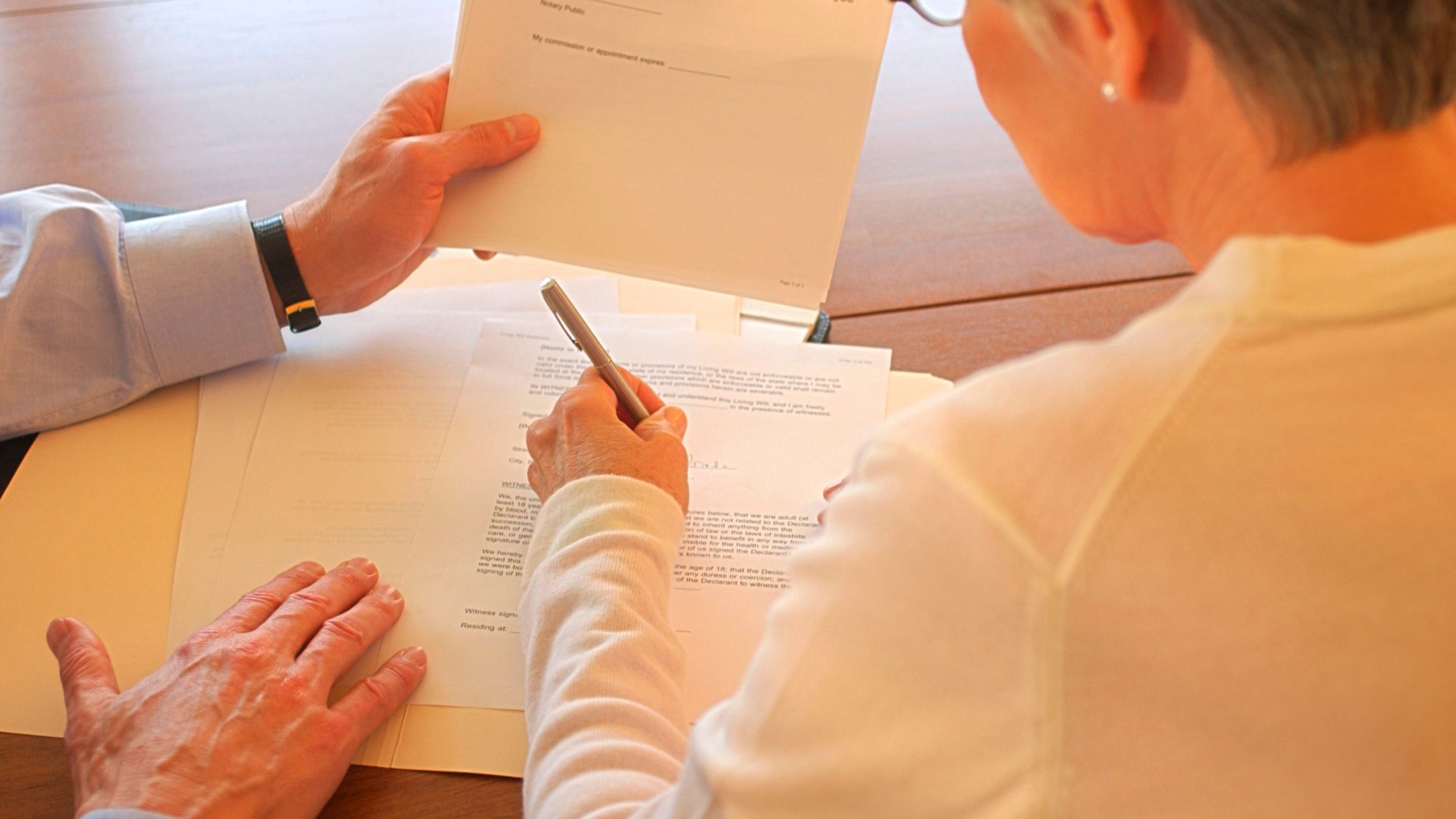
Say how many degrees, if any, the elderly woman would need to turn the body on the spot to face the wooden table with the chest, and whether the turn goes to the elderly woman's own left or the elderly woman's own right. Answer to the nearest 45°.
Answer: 0° — they already face it

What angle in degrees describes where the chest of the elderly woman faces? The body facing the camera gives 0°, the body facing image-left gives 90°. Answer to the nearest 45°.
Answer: approximately 135°

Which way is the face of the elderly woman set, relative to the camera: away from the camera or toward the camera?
away from the camera
